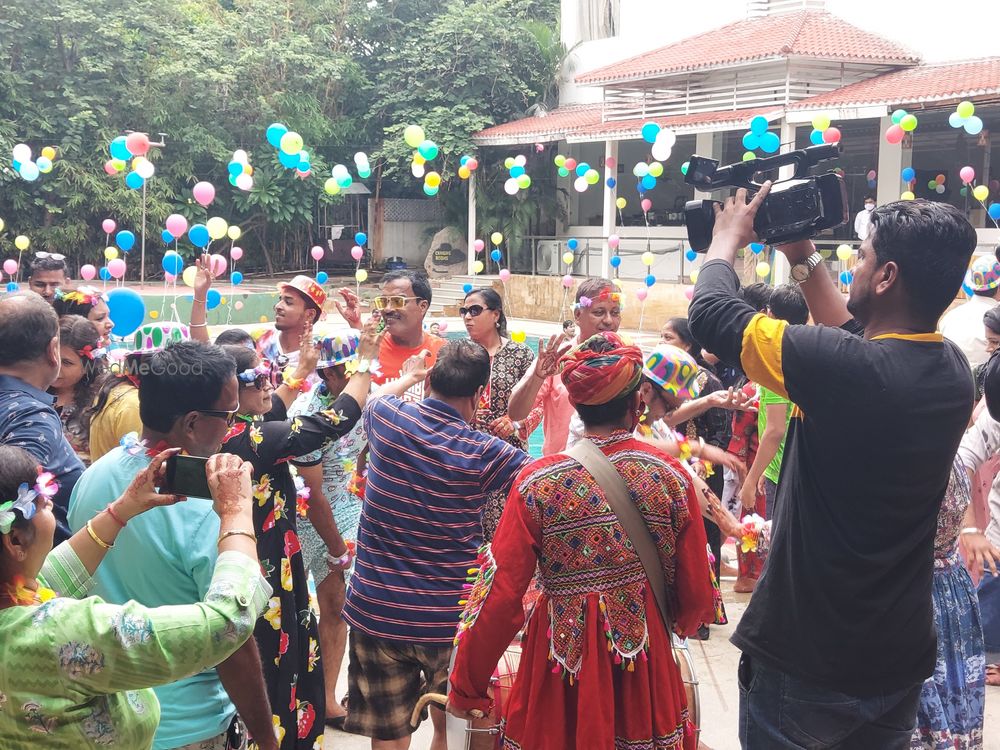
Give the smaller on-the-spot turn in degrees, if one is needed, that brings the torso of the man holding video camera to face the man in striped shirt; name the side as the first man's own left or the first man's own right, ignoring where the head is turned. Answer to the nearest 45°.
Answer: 0° — they already face them

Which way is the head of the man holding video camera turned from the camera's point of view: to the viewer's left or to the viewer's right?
to the viewer's left

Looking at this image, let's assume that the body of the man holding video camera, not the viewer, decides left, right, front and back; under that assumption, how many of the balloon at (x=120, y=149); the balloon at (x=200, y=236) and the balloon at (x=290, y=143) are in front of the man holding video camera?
3

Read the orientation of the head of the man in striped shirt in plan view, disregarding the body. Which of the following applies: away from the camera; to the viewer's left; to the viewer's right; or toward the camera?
away from the camera

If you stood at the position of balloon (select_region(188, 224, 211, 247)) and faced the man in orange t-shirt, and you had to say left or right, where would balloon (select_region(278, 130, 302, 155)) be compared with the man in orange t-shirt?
left

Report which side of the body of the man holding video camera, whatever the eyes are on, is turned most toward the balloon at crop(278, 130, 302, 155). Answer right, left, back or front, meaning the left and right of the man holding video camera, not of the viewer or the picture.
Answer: front

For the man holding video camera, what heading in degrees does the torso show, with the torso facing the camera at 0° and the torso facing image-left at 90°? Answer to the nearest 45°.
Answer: approximately 135°

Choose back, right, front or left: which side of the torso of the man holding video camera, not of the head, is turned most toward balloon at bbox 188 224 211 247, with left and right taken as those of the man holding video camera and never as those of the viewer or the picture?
front

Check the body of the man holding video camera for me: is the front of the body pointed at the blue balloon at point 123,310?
yes
